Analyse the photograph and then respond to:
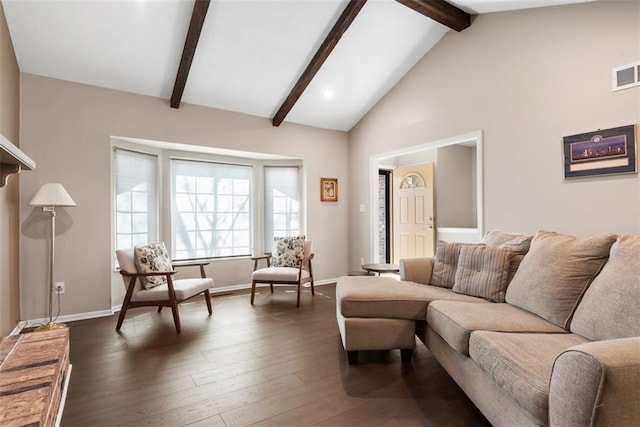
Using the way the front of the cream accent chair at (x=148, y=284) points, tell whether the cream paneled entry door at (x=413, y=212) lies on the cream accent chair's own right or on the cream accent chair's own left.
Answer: on the cream accent chair's own left

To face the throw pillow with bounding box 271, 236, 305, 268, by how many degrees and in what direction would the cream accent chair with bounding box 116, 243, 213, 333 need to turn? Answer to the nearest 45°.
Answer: approximately 45° to its left

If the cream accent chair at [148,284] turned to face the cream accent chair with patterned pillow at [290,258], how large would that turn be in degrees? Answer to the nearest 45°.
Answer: approximately 45° to its left

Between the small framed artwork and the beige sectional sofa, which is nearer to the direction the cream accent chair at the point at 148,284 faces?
the beige sectional sofa

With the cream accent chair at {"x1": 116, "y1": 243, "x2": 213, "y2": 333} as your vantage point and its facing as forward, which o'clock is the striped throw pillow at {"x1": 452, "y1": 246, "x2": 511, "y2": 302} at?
The striped throw pillow is roughly at 12 o'clock from the cream accent chair.

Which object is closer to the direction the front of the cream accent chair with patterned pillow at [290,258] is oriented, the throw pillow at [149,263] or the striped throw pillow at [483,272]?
the throw pillow

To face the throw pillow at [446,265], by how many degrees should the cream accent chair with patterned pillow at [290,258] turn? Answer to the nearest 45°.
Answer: approximately 90° to its left

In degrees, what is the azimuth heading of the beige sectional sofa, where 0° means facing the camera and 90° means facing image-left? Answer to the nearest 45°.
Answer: approximately 45°

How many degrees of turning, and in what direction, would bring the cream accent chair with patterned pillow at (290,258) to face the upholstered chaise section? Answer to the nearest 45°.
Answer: approximately 45° to its left

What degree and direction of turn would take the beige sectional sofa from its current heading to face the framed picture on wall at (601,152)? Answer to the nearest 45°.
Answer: approximately 180°
